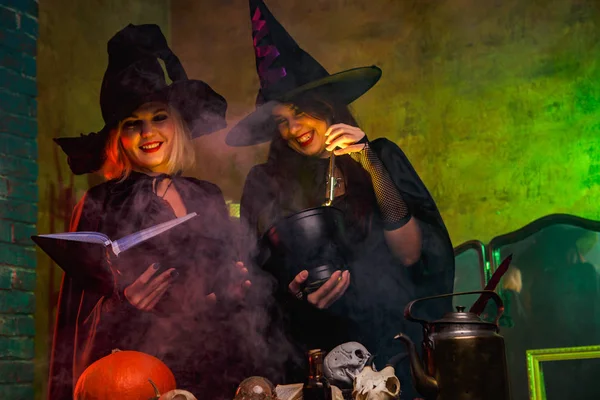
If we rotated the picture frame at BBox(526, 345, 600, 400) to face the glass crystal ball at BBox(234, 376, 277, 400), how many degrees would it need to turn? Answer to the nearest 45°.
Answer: approximately 45° to its right

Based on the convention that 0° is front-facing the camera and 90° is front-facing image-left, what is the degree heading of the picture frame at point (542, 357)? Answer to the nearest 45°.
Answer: approximately 0°

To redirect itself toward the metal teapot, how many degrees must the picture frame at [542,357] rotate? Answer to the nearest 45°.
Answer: approximately 45° to its right

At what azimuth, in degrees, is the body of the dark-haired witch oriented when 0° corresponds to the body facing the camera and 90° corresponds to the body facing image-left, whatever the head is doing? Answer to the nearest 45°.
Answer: approximately 45°

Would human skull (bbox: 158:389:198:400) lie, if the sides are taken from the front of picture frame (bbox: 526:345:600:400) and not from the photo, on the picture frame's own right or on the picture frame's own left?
on the picture frame's own right
